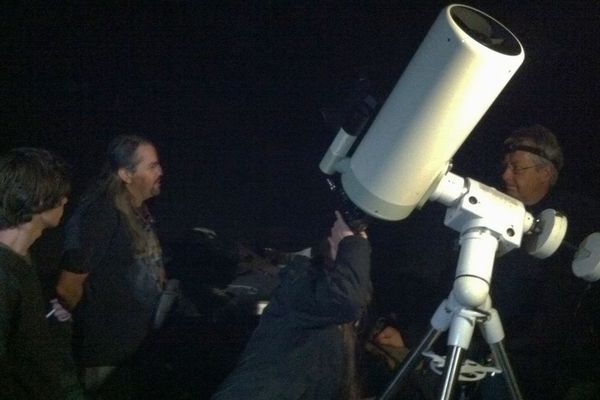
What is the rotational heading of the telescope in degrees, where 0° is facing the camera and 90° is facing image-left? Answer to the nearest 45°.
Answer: approximately 315°

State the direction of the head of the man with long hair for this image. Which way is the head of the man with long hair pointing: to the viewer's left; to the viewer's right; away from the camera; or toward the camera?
to the viewer's right

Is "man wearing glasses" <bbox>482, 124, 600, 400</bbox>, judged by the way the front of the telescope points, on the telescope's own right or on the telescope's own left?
on the telescope's own left
